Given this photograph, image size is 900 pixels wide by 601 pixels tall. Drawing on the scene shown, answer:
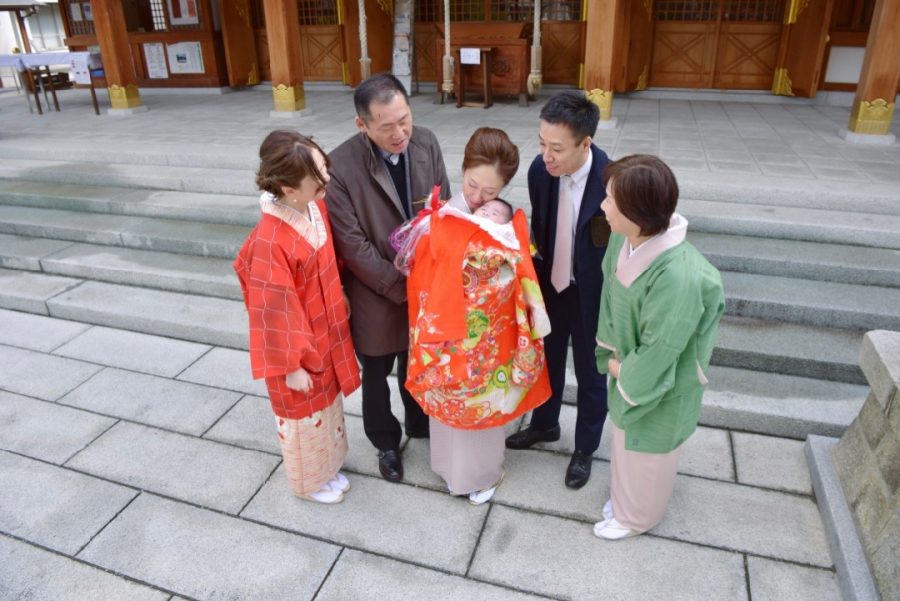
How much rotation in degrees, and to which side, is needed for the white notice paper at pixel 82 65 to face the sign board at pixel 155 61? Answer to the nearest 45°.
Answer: approximately 135° to its left

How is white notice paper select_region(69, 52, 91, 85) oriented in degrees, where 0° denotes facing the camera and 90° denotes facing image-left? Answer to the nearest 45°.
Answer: approximately 0°

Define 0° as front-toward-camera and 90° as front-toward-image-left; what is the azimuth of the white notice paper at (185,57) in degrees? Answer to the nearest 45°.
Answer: approximately 0°

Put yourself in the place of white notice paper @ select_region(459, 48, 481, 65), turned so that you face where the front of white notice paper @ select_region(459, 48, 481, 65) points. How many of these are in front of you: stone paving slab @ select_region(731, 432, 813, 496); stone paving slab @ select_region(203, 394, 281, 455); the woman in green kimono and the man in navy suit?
4

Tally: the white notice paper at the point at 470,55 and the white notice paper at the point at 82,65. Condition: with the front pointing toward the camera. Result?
2

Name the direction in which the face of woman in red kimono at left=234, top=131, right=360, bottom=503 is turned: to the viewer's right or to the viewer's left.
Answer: to the viewer's right

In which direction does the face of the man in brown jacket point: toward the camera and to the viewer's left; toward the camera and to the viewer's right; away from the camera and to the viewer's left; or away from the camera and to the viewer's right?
toward the camera and to the viewer's right

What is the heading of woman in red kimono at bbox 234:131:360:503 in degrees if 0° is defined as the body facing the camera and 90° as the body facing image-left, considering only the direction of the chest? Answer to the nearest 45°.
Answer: approximately 315°

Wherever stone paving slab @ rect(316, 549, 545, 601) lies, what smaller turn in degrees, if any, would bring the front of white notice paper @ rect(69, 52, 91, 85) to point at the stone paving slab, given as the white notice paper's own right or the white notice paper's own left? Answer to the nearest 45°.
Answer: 0° — it already faces it

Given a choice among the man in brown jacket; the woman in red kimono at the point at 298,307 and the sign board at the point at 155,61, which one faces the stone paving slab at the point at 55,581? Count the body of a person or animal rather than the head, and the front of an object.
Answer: the sign board

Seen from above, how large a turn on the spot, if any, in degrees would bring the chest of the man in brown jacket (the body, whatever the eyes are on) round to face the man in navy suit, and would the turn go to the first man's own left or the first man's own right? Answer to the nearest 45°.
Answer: approximately 45° to the first man's own left

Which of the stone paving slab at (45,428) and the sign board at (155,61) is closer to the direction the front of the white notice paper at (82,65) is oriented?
the stone paving slab

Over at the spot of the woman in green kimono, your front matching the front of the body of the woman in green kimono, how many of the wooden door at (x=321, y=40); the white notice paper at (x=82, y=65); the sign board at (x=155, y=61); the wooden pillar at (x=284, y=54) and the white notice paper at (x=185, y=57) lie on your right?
5

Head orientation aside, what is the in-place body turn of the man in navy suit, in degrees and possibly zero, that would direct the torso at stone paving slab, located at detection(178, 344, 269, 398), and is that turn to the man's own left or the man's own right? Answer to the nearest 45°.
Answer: approximately 45° to the man's own right

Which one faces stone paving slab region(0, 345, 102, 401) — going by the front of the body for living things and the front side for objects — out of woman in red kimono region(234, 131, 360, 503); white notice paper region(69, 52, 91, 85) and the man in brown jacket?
the white notice paper

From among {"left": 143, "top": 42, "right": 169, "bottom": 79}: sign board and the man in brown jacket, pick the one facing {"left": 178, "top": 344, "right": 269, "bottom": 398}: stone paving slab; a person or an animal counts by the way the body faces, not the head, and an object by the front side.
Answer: the sign board

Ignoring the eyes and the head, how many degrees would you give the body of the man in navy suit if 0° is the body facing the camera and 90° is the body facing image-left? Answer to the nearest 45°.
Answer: approximately 45°
